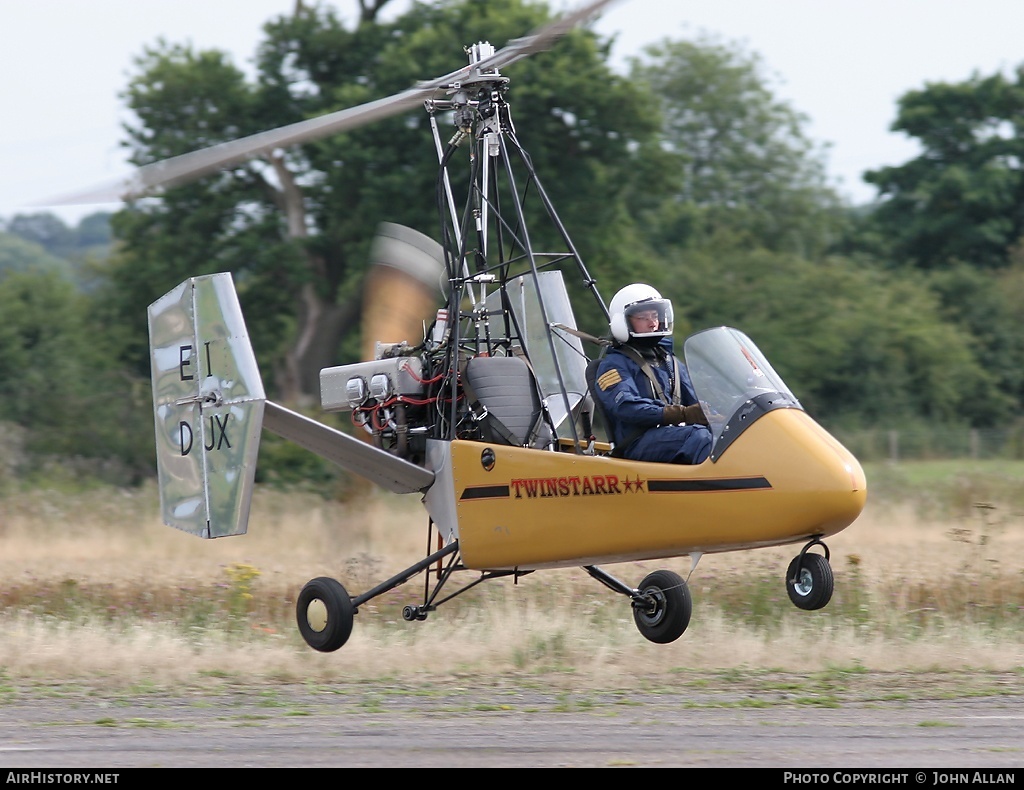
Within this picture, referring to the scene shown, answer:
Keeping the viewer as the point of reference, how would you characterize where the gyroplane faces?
facing the viewer and to the right of the viewer

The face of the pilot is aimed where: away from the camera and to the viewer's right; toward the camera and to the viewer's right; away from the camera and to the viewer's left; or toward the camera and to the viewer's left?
toward the camera and to the viewer's right

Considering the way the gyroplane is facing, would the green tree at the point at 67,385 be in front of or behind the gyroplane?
behind

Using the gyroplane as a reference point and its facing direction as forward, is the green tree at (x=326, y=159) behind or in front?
behind

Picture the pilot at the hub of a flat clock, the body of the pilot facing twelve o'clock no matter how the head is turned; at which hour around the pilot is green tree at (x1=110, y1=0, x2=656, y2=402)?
The green tree is roughly at 7 o'clock from the pilot.

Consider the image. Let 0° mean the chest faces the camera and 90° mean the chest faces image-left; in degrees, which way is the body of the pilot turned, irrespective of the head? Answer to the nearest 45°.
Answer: approximately 315°

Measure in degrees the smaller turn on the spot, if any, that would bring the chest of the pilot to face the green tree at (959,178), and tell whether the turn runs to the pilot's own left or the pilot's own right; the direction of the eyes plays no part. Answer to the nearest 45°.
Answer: approximately 135° to the pilot's own left

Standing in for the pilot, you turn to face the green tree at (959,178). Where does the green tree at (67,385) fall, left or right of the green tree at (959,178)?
left
